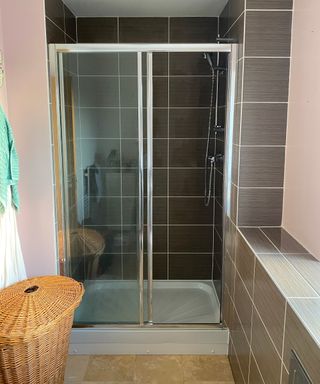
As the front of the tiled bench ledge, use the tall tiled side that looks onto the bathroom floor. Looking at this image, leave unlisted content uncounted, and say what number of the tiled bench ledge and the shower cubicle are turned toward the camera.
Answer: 1

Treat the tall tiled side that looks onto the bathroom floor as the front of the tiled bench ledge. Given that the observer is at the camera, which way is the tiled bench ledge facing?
facing to the left of the viewer

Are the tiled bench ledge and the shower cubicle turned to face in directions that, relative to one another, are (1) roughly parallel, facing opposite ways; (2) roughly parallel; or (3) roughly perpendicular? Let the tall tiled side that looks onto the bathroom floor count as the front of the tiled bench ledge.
roughly perpendicular

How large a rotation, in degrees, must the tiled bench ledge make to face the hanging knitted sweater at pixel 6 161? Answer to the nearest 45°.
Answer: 0° — it already faces it

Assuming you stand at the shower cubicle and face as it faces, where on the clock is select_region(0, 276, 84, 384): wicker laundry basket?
The wicker laundry basket is roughly at 1 o'clock from the shower cubicle.

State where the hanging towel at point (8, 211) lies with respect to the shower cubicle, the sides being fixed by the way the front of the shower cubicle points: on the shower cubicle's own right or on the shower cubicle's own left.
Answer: on the shower cubicle's own right

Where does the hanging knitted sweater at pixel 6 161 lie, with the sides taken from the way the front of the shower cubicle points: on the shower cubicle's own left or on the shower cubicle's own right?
on the shower cubicle's own right
